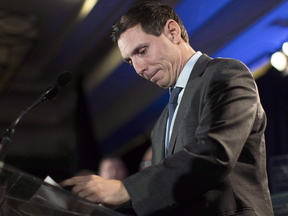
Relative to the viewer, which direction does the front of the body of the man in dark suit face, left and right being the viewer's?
facing the viewer and to the left of the viewer
